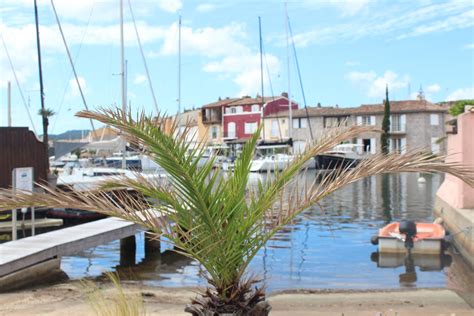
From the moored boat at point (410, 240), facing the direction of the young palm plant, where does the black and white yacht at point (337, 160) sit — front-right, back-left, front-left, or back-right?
back-right

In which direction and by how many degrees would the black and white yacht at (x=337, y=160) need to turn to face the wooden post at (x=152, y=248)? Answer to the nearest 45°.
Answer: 0° — it already faces it

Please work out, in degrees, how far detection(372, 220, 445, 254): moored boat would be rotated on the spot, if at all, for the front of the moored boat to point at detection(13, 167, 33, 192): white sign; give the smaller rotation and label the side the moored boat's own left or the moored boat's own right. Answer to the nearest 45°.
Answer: approximately 90° to the moored boat's own left

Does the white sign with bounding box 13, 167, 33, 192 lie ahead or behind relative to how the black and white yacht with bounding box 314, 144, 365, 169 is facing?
ahead

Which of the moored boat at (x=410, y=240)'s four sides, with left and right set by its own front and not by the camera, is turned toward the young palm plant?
back

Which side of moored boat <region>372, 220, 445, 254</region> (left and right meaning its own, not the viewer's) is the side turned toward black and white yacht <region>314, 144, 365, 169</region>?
front

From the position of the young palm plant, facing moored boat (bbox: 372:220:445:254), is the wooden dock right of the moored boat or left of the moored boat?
left

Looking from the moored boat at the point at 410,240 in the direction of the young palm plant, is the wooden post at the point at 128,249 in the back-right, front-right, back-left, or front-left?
front-right

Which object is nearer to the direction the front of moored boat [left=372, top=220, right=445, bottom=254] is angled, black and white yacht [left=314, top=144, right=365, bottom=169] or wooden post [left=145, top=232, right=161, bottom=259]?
the black and white yacht

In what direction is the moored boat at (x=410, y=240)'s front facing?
away from the camera

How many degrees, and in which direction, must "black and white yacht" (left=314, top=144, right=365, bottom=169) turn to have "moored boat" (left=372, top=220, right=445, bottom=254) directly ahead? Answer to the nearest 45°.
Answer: approximately 45° to its left
